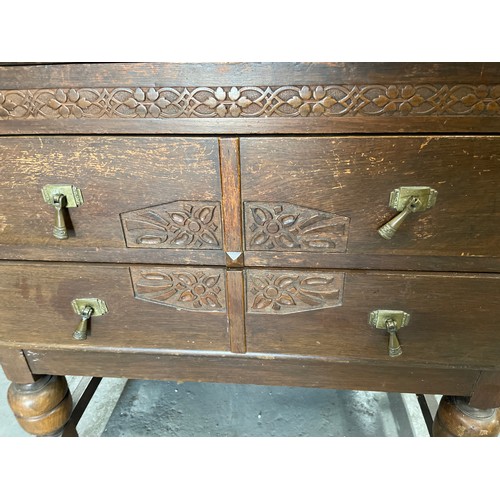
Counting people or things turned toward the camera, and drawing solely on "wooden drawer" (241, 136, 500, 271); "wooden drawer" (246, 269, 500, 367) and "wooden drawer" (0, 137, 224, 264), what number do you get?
3

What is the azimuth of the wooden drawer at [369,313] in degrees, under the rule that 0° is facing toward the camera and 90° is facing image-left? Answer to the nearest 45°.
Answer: approximately 0°

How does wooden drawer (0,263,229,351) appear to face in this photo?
toward the camera

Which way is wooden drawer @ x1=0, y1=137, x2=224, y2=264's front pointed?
toward the camera

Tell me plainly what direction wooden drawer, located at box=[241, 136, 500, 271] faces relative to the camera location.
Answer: facing the viewer

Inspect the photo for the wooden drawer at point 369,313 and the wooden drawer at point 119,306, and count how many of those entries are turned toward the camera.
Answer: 2
